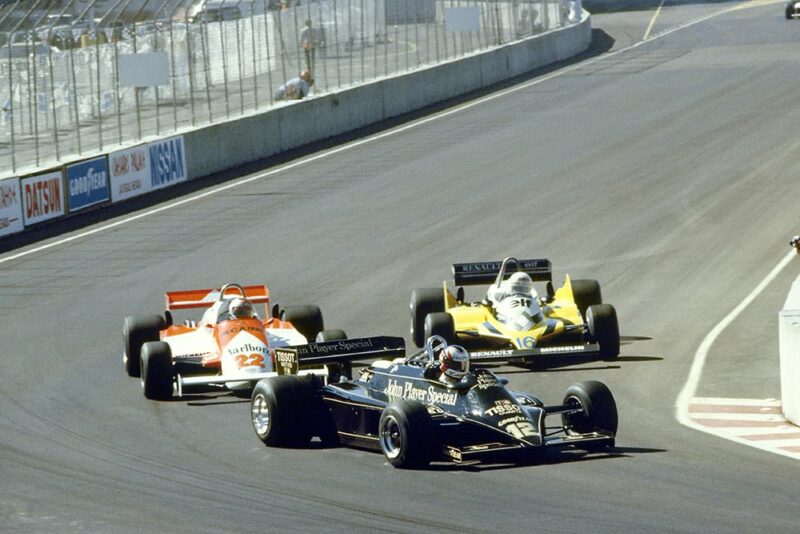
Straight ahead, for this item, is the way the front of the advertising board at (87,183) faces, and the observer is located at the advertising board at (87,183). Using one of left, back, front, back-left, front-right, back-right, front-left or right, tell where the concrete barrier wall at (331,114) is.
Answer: left

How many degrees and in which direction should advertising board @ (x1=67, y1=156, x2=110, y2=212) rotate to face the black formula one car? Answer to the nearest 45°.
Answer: approximately 45° to its right

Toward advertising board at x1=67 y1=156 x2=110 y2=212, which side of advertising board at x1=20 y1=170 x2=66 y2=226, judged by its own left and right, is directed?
left

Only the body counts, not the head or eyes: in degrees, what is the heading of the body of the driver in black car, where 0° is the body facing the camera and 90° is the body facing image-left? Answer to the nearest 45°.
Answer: approximately 315°

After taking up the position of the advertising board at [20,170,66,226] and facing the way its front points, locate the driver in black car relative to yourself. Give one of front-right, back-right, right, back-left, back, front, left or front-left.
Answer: front-right

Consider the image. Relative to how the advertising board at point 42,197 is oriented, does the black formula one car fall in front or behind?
in front

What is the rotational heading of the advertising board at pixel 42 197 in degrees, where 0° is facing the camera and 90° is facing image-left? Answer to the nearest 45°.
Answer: approximately 315°

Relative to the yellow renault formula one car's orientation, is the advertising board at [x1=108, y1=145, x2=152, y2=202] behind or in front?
behind

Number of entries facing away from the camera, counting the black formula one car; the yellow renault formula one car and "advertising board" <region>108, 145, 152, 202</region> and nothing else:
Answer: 0

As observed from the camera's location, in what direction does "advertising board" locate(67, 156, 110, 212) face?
facing the viewer and to the right of the viewer

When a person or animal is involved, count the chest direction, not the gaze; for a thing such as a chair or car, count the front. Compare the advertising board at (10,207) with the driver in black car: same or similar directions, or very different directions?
same or similar directions

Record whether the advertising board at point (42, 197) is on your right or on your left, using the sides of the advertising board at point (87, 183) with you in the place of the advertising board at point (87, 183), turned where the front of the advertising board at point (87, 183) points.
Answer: on your right

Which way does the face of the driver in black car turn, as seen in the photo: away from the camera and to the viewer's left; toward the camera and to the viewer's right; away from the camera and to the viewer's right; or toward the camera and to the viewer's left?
toward the camera and to the viewer's right

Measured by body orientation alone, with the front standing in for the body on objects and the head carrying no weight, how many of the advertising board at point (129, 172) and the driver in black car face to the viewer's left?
0

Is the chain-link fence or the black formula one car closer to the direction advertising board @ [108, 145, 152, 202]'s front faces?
the black formula one car

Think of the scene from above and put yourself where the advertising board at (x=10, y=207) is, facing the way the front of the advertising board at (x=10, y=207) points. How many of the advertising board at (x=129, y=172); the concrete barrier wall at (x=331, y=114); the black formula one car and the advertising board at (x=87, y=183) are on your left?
3

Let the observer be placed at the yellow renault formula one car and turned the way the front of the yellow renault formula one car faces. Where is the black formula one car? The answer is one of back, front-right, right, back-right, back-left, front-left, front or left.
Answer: front

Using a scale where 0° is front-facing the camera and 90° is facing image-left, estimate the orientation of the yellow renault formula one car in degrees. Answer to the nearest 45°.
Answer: approximately 0°
